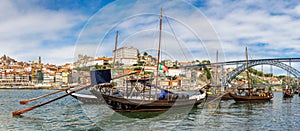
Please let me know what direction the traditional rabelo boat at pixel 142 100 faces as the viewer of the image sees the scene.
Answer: facing to the right of the viewer

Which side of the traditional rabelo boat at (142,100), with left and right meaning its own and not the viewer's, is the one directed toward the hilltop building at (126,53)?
left
